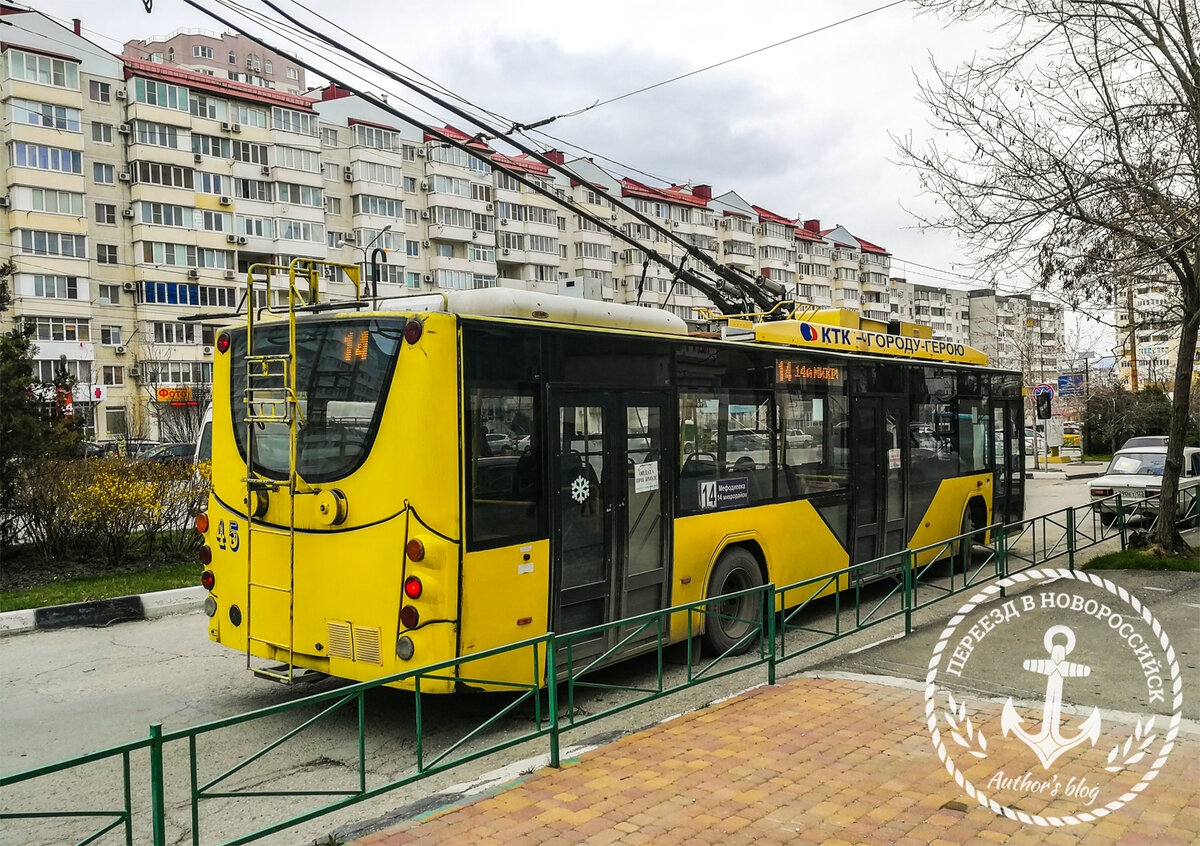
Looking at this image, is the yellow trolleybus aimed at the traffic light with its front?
yes

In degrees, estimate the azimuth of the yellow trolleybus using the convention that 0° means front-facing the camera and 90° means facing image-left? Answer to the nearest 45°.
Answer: approximately 225°

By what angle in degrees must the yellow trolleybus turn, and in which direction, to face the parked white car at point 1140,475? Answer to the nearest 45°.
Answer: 0° — it already faces it
